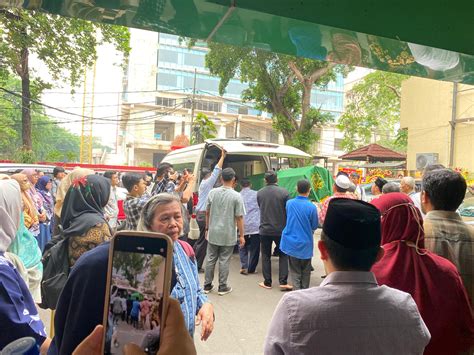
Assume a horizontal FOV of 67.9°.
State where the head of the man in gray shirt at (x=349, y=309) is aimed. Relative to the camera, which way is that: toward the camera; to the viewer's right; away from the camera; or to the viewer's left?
away from the camera

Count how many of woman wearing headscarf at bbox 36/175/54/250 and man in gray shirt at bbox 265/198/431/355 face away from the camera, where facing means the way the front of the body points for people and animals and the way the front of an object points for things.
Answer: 1

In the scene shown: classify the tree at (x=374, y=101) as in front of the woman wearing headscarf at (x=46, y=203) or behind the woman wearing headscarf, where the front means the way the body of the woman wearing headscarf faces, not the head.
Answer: in front

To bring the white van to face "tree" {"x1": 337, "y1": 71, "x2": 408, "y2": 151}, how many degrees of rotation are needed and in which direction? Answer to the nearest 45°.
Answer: approximately 90° to its right

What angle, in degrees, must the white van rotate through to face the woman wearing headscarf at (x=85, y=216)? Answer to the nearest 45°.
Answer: approximately 135° to its left

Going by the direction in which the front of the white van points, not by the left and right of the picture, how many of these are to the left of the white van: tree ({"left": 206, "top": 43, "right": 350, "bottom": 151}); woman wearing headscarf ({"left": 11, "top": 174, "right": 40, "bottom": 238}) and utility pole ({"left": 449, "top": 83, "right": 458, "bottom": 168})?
1

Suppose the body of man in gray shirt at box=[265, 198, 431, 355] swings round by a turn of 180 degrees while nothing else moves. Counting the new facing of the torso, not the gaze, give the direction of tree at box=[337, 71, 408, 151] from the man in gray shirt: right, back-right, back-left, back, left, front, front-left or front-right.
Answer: back

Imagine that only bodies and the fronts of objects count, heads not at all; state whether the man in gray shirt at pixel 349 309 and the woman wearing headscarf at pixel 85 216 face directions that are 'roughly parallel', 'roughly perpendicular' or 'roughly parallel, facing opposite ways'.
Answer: roughly parallel

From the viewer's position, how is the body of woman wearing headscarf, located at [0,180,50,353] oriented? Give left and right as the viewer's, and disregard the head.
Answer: facing away from the viewer and to the right of the viewer

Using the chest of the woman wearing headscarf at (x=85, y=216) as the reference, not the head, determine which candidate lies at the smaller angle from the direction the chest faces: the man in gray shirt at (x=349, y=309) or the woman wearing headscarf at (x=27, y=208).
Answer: the woman wearing headscarf

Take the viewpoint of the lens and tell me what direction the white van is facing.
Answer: facing away from the viewer and to the left of the viewer

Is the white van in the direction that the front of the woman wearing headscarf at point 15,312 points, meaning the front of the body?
yes

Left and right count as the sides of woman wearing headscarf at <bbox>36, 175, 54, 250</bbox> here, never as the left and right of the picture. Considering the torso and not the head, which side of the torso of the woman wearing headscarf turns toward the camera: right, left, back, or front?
right

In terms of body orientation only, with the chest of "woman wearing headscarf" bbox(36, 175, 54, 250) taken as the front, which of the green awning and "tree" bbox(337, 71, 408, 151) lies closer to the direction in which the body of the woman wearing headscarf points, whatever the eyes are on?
the tree

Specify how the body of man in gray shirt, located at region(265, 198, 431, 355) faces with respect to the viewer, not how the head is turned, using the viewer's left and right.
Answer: facing away from the viewer

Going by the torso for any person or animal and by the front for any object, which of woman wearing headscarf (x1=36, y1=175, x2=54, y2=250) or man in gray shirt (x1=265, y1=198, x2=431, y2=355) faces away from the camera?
the man in gray shirt

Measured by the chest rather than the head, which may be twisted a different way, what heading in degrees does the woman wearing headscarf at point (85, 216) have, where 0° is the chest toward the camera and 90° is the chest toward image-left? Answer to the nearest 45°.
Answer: approximately 225°

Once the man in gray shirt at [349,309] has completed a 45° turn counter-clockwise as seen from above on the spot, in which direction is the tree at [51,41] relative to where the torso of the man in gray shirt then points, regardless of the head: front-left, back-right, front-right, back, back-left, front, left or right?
front

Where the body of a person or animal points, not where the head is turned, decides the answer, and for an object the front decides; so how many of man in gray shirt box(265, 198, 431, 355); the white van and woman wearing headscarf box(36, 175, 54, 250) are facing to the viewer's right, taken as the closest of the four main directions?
1
